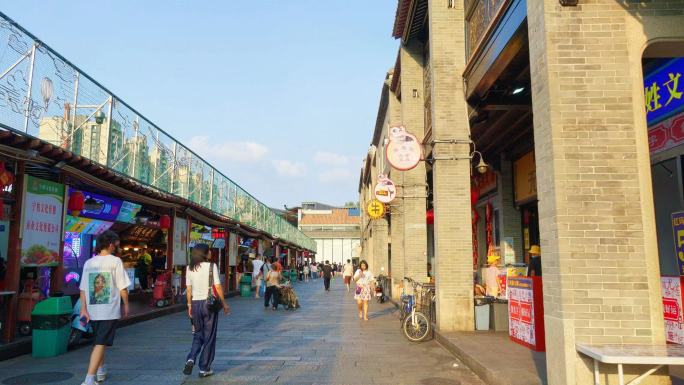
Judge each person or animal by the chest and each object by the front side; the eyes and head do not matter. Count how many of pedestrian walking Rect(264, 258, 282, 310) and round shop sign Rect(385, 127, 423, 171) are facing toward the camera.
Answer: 1

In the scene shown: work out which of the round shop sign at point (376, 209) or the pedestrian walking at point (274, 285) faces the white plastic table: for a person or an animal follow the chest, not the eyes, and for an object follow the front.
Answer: the round shop sign

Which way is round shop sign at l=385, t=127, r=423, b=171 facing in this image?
toward the camera

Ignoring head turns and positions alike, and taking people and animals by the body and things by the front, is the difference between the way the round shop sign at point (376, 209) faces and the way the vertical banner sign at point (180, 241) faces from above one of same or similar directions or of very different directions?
same or similar directions

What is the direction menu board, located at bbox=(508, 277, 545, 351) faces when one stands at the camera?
facing the viewer and to the left of the viewer

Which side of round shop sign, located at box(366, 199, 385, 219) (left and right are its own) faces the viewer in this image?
front

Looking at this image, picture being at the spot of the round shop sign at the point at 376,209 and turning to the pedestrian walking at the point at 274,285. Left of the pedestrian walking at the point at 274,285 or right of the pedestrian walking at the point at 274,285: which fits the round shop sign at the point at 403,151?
left

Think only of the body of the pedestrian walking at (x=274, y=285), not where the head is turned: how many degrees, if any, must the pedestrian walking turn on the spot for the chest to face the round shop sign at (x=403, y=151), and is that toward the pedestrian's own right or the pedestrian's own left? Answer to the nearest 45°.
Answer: approximately 135° to the pedestrian's own right

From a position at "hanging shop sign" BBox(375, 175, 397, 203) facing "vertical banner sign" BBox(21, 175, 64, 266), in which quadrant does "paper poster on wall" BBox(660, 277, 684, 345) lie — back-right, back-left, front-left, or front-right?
front-left

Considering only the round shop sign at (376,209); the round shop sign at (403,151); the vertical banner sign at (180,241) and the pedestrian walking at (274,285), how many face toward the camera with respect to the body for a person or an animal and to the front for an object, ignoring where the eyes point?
3

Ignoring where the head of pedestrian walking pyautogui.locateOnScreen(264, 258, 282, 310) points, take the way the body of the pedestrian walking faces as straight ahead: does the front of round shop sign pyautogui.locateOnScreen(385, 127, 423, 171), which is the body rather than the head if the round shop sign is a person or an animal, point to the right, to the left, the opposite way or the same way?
the opposite way

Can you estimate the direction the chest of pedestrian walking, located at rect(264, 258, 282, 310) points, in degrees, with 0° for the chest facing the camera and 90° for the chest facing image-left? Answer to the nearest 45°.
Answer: approximately 180°

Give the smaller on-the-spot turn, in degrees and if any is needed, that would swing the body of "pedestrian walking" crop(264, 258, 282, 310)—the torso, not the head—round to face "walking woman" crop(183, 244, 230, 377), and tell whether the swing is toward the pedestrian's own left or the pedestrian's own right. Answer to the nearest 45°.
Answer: approximately 180°

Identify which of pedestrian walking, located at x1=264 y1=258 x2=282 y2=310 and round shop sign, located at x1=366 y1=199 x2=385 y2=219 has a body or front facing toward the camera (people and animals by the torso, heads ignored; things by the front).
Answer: the round shop sign

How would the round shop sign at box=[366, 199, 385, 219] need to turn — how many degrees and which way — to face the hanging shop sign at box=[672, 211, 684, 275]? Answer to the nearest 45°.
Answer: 0° — it already faces it

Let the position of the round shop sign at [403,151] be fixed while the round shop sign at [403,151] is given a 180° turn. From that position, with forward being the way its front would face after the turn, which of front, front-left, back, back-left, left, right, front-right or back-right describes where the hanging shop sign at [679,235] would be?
back-right
